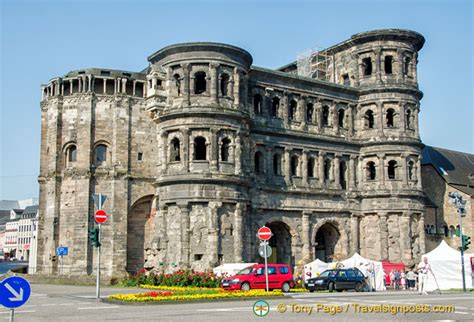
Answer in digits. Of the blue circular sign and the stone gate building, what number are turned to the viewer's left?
0

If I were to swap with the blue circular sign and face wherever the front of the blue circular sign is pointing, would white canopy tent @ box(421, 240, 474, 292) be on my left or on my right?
on my left

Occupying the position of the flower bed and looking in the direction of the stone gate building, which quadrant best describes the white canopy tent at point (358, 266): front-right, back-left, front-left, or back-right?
front-right

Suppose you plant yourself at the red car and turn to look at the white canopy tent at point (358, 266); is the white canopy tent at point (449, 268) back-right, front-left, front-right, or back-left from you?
front-right

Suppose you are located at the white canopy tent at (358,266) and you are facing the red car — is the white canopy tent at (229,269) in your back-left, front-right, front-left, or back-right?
front-right

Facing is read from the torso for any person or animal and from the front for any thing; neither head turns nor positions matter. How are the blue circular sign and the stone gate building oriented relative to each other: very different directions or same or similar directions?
same or similar directions

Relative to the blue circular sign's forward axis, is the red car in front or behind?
behind

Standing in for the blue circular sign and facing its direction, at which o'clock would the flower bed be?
The flower bed is roughly at 7 o'clock from the blue circular sign.

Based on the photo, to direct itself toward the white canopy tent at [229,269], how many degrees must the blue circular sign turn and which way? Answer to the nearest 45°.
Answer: approximately 135° to its left

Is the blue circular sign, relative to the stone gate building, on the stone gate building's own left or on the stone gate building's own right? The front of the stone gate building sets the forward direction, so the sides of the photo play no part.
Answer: on the stone gate building's own right

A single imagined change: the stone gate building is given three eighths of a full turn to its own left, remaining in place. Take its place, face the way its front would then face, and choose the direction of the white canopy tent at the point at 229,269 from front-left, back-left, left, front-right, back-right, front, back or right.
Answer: back

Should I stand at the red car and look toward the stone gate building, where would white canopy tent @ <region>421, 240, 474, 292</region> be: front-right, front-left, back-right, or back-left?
front-right

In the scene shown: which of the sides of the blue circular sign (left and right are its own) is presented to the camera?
front

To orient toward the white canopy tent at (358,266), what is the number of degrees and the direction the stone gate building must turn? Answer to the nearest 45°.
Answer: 0° — it already faces it
